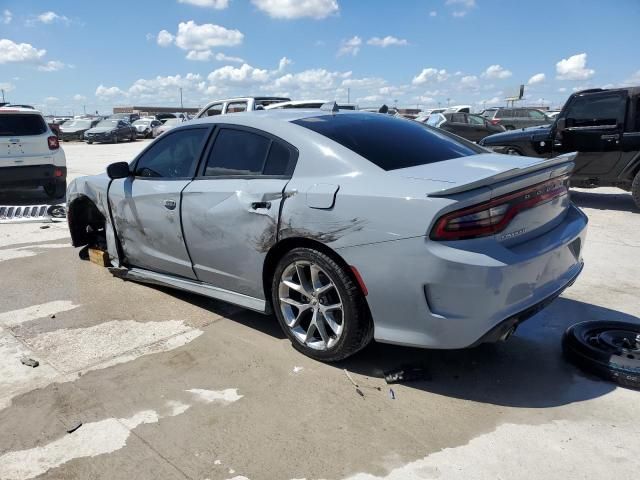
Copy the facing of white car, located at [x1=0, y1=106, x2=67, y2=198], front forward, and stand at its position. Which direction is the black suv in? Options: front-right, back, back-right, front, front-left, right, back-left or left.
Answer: back-right

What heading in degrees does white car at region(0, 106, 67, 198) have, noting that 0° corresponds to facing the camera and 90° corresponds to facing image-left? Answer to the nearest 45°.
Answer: approximately 180°

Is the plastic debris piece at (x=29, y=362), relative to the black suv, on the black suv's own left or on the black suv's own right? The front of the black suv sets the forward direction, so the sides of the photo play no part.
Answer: on the black suv's own left

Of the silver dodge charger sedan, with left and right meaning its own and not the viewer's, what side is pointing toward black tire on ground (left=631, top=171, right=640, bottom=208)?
right

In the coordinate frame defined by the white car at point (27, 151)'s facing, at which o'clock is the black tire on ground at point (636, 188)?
The black tire on ground is roughly at 4 o'clock from the white car.

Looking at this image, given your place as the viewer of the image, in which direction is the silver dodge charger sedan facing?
facing away from the viewer and to the left of the viewer

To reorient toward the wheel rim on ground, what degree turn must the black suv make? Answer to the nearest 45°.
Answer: approximately 90° to its left

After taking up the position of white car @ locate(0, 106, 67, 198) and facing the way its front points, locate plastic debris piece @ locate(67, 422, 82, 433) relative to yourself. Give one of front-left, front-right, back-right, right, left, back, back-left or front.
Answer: back

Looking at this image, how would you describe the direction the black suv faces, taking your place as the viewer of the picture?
facing to the left of the viewer
